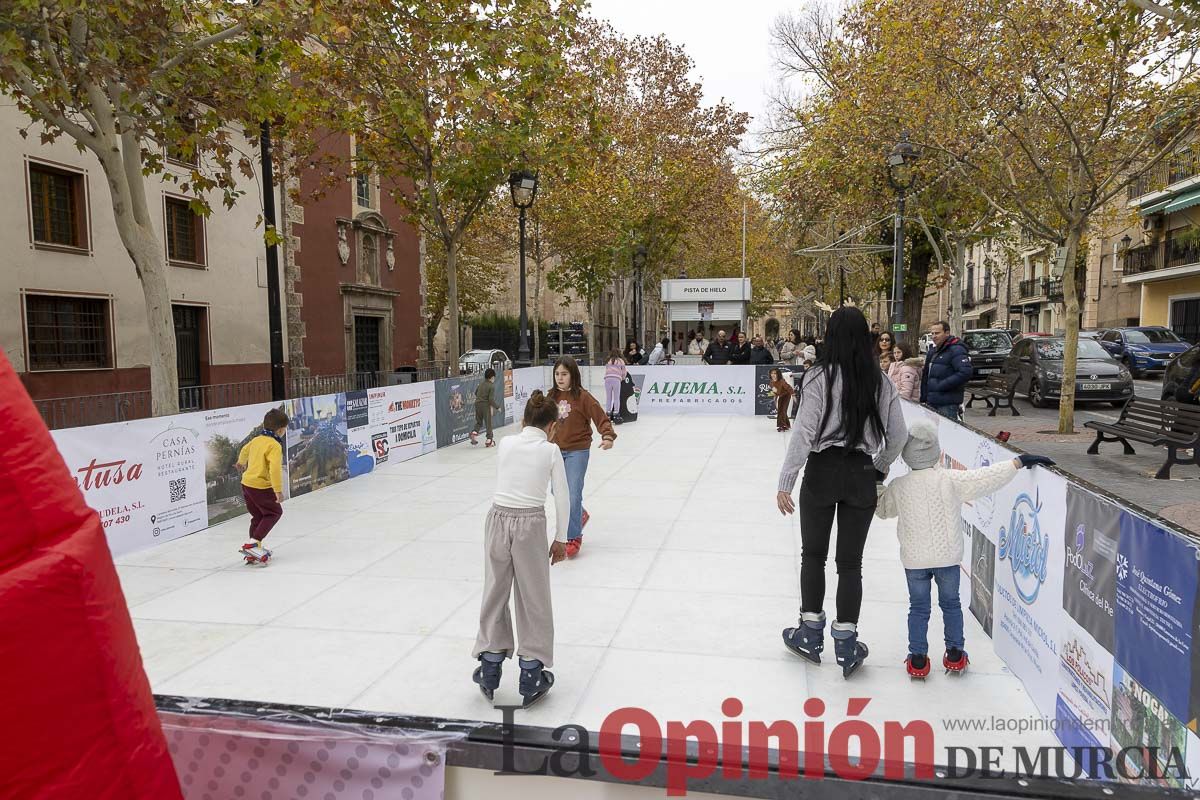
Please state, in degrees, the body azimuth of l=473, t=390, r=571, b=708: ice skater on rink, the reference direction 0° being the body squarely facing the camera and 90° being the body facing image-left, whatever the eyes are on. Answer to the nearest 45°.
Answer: approximately 225°

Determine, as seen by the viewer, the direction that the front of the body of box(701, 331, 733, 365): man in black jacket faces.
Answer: toward the camera

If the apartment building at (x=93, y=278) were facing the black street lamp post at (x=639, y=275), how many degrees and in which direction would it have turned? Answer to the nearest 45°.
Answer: approximately 45° to its left

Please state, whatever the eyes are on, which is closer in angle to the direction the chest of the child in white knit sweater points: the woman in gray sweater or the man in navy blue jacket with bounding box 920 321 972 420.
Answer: the man in navy blue jacket

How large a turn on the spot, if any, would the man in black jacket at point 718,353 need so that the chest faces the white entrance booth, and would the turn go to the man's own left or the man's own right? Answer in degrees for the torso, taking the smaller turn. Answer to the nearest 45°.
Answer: approximately 180°

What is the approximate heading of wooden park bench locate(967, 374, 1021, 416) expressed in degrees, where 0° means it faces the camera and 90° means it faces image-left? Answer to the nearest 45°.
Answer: approximately 45°

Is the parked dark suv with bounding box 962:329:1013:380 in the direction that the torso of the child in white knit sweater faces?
yes

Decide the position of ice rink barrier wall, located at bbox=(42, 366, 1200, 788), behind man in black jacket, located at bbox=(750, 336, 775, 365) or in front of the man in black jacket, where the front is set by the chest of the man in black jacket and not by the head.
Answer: in front

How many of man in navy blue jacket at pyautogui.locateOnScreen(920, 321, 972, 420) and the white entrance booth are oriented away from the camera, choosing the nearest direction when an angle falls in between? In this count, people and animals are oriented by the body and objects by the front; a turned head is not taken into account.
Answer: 0

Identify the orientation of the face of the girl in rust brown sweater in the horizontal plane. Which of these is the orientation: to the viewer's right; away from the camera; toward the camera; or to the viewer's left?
toward the camera

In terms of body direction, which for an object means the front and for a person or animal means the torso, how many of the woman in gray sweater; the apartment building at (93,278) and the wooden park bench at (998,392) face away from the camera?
1

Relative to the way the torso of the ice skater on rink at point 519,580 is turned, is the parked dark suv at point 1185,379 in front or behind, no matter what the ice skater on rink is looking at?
in front

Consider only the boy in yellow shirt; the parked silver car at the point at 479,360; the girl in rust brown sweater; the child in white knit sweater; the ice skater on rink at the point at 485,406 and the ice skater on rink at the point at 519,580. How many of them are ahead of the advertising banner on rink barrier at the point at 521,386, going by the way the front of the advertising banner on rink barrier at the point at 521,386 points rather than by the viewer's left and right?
5

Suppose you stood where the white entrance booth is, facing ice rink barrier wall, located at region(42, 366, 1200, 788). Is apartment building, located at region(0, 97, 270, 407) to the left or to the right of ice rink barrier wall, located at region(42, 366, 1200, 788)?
right

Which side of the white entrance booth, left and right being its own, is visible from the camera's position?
front

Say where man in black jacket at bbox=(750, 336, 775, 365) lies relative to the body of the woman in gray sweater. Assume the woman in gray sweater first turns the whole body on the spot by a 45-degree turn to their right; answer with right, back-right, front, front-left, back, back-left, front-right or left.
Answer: front-left

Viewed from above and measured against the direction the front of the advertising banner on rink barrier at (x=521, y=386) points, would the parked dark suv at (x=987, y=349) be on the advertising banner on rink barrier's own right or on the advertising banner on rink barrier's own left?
on the advertising banner on rink barrier's own left

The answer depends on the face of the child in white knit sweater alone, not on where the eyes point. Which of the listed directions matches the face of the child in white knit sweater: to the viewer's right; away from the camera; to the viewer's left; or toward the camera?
away from the camera

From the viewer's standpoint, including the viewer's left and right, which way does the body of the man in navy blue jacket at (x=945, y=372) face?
facing the viewer and to the left of the viewer

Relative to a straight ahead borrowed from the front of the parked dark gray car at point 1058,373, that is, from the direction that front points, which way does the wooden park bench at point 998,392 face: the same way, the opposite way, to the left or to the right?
to the right
